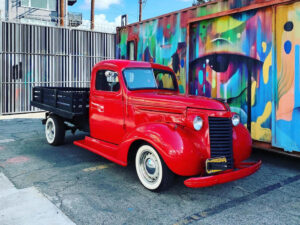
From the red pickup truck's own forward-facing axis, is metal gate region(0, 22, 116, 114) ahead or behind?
behind

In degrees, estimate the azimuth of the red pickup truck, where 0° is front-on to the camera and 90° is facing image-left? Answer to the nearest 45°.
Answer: approximately 315°
